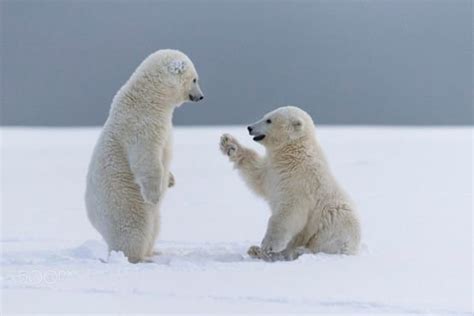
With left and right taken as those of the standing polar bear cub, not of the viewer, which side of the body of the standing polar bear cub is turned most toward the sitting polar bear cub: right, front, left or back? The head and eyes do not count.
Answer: front

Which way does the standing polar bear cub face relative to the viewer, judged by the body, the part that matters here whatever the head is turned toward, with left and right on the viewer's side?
facing to the right of the viewer

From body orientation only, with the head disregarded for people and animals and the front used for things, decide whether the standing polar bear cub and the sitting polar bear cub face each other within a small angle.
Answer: yes

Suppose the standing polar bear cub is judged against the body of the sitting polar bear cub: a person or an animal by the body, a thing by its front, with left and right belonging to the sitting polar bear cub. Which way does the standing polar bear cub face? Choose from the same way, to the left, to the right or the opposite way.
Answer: the opposite way

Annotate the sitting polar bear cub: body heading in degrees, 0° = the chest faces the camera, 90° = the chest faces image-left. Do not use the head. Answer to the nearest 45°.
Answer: approximately 90°

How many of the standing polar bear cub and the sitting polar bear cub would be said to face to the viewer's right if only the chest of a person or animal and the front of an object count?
1

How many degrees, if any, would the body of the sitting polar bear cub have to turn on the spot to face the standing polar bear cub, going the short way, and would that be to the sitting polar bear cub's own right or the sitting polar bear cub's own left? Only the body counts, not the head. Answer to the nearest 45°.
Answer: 0° — it already faces it
